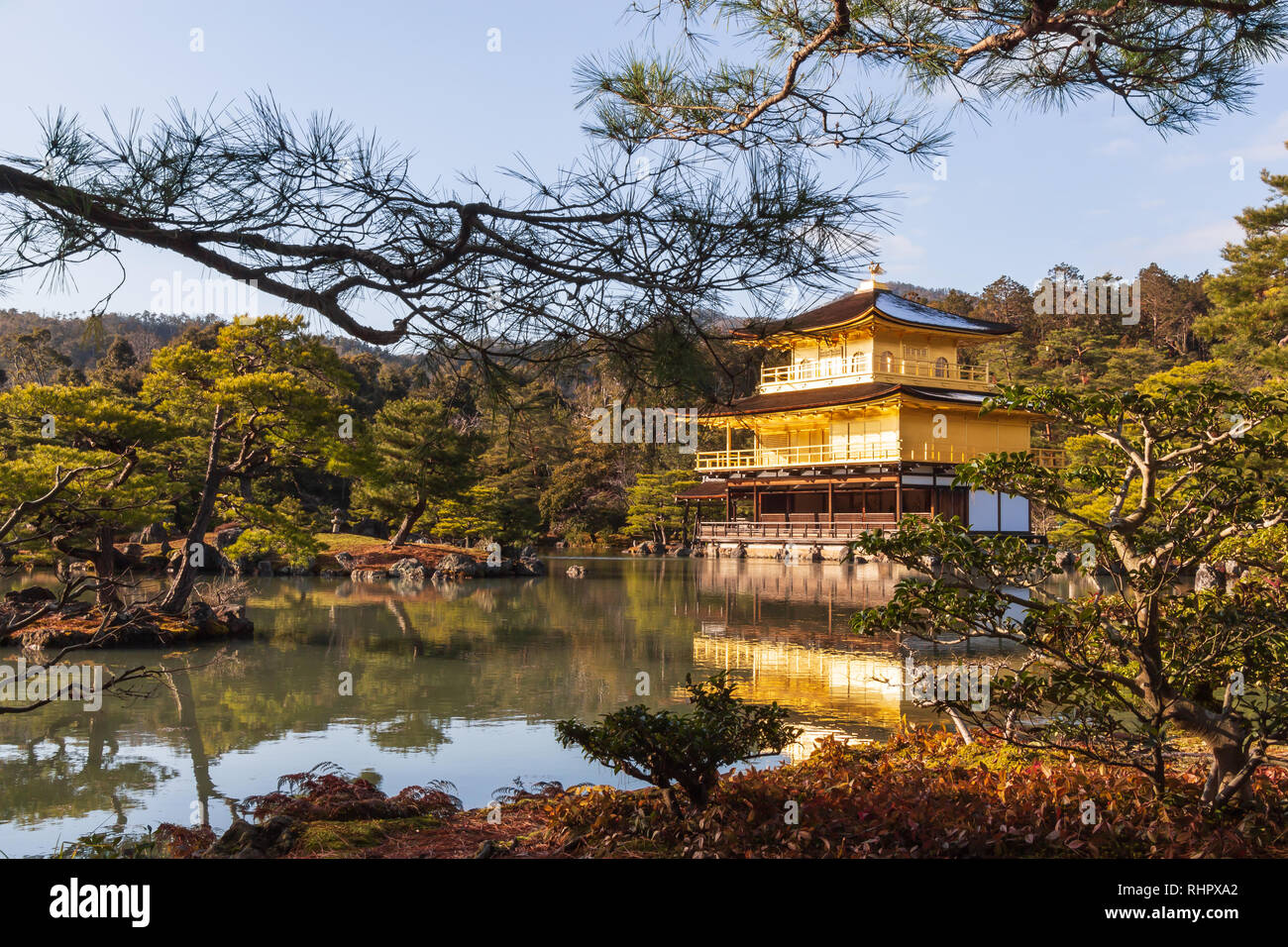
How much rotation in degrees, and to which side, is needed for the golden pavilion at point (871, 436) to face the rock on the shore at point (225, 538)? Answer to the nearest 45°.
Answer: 0° — it already faces it

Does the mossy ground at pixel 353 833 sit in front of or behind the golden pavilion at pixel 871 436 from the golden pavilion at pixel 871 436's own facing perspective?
in front

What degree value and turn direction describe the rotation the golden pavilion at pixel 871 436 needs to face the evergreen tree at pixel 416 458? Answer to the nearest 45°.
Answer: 0° — it already faces it

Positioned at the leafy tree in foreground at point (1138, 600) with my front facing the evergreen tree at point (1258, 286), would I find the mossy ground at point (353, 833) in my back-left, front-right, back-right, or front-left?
back-left

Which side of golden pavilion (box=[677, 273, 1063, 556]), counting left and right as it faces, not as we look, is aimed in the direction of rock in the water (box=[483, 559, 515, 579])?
front

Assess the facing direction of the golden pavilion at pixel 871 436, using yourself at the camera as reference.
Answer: facing the viewer and to the left of the viewer

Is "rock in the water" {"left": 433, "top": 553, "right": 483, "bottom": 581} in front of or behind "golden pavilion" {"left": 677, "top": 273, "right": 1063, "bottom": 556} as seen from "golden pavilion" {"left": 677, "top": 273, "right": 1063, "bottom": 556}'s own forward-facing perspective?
in front

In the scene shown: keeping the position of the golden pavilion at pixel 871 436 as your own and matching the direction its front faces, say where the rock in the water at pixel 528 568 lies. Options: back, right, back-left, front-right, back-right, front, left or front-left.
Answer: front

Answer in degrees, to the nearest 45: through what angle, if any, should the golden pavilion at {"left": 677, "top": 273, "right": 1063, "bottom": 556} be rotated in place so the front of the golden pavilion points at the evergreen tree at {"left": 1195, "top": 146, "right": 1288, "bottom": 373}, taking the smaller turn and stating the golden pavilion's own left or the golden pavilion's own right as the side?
approximately 90° to the golden pavilion's own left

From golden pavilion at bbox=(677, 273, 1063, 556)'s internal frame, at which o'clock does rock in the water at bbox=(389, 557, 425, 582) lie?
The rock in the water is roughly at 12 o'clock from the golden pavilion.

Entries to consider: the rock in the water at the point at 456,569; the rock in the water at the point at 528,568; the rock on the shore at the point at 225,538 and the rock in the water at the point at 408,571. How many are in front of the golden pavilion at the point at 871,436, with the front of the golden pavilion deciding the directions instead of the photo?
4
